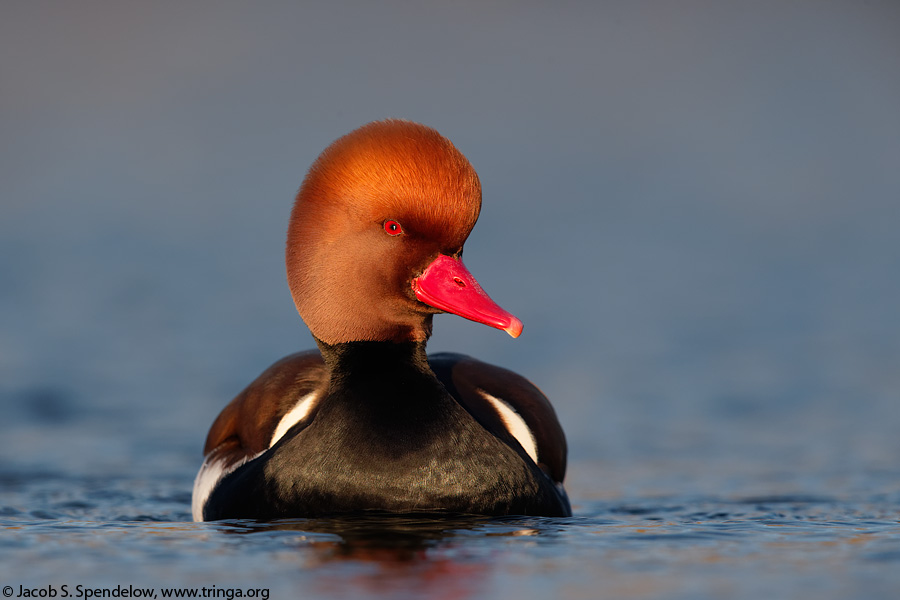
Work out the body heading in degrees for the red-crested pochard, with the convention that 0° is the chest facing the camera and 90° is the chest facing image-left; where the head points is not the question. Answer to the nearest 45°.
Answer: approximately 0°
